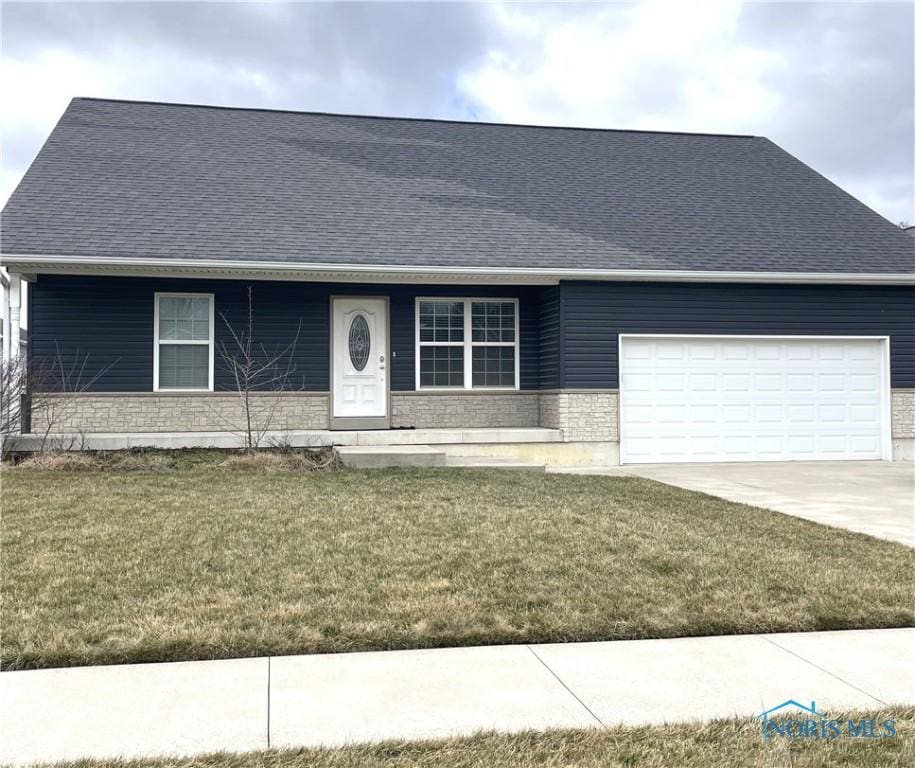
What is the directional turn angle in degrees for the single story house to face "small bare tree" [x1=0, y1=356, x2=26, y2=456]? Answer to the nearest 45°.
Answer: approximately 90° to its right

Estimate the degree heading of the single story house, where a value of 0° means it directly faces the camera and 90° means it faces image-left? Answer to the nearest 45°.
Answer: approximately 0°

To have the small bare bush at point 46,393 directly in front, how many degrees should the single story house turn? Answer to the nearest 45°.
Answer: approximately 90° to its right
